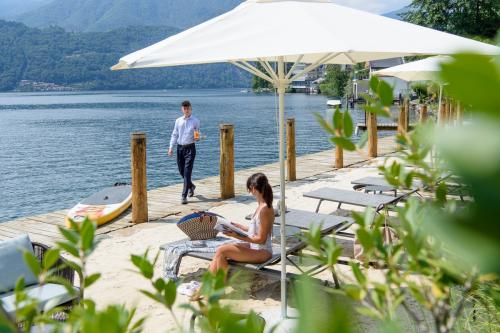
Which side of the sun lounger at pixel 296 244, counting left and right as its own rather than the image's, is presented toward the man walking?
right

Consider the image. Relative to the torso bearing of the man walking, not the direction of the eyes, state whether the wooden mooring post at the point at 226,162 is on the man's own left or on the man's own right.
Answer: on the man's own left

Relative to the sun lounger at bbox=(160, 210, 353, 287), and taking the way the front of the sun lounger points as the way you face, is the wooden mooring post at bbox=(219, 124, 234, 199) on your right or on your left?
on your right

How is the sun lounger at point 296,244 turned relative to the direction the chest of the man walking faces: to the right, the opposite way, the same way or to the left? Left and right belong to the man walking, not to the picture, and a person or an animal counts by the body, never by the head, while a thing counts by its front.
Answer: to the right

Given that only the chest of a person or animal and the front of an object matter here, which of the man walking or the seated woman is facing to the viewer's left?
the seated woman

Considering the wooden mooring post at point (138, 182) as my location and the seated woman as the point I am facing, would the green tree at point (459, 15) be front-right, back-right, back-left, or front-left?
back-left

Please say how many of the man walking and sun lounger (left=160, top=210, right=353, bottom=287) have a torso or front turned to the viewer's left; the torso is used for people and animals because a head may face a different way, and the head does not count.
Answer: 1

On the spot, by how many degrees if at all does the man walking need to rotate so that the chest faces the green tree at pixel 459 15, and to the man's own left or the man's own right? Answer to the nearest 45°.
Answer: approximately 135° to the man's own left

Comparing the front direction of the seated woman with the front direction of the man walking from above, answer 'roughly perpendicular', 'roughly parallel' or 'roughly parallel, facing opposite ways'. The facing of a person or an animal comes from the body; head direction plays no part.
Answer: roughly perpendicular

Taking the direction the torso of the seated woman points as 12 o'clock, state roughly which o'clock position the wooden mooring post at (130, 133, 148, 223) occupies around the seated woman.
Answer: The wooden mooring post is roughly at 2 o'clock from the seated woman.

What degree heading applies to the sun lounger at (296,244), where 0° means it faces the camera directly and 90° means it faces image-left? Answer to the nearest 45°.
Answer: approximately 90°

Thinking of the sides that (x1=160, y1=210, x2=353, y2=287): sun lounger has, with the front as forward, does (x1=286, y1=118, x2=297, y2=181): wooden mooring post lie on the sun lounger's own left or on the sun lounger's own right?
on the sun lounger's own right

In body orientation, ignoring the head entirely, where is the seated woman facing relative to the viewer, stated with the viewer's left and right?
facing to the left of the viewer
